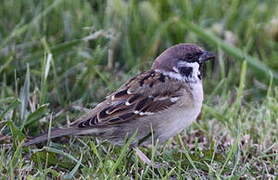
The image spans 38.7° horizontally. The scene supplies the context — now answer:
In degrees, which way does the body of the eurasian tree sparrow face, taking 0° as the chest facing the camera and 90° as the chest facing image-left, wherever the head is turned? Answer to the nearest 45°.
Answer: approximately 270°
